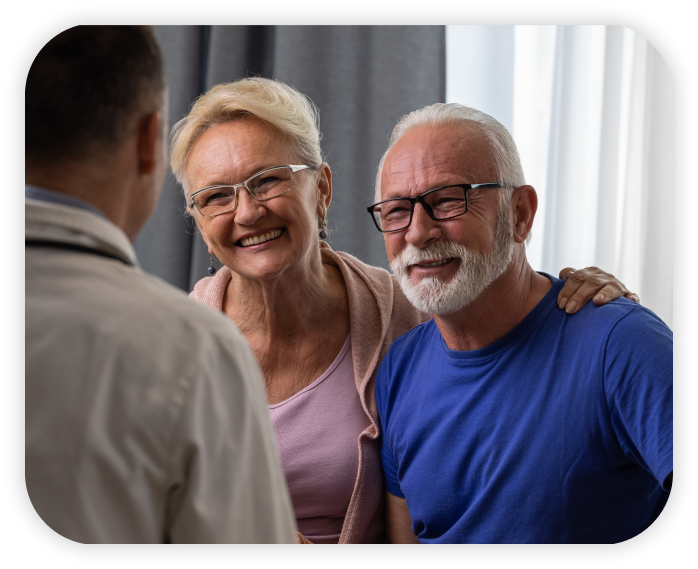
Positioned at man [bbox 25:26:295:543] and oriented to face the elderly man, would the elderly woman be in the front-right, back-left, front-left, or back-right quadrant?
front-left

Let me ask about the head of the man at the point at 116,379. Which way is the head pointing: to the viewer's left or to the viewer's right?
to the viewer's right

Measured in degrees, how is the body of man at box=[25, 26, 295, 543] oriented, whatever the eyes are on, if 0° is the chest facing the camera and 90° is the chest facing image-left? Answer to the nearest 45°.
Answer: approximately 225°

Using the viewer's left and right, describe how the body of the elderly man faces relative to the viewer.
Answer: facing the viewer and to the left of the viewer

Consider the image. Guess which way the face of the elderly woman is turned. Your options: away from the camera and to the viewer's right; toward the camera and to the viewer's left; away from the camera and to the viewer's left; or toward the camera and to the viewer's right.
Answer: toward the camera and to the viewer's left

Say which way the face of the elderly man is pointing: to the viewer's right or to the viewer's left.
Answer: to the viewer's left

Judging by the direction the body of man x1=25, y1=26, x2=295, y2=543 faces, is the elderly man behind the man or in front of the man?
in front

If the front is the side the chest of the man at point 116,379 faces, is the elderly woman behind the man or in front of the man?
in front
